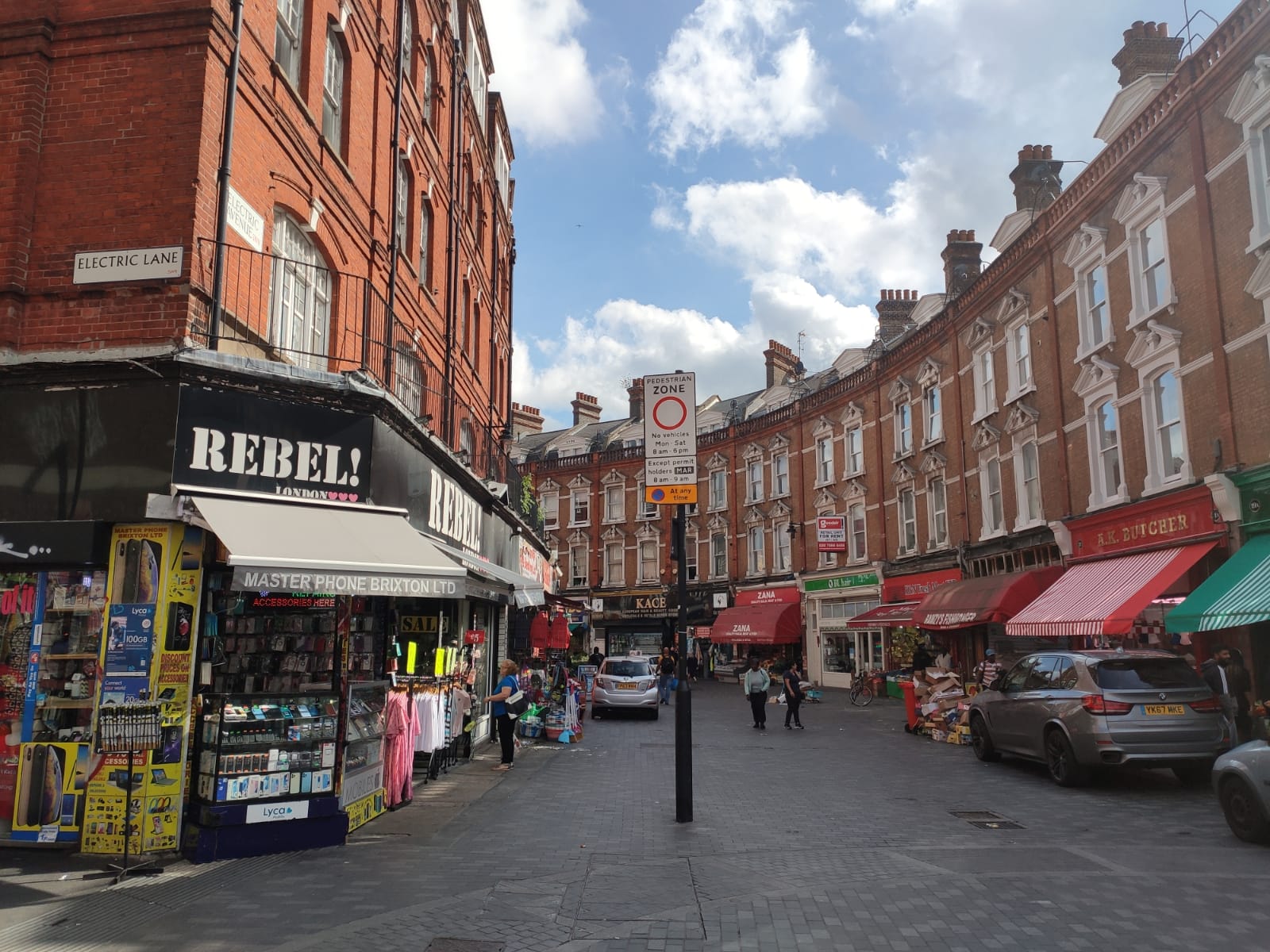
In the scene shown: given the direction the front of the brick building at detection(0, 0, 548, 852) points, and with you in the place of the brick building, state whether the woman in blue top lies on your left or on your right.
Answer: on your left

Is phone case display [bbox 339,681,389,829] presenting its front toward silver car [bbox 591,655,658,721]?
no

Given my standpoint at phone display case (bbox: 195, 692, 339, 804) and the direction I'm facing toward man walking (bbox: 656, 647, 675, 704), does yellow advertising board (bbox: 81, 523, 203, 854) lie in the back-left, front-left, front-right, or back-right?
back-left

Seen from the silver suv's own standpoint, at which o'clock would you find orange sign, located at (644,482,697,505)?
The orange sign is roughly at 9 o'clock from the silver suv.

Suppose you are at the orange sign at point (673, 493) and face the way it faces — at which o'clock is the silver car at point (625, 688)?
The silver car is roughly at 6 o'clock from the orange sign.

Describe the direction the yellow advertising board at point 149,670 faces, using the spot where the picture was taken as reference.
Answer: facing the viewer

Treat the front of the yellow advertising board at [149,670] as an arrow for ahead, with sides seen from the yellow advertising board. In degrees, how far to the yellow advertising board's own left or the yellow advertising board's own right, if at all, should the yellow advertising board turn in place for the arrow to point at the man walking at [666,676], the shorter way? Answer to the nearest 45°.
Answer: approximately 135° to the yellow advertising board's own left

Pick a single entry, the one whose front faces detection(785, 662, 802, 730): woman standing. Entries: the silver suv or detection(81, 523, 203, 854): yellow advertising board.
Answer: the silver suv

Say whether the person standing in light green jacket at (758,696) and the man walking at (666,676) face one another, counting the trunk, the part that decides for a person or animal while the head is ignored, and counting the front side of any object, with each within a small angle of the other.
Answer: no

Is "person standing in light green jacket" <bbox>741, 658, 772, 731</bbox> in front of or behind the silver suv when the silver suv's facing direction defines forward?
in front

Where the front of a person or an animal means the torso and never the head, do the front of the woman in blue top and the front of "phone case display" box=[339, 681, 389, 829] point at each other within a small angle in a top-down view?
no

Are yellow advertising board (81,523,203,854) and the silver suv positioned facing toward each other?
no

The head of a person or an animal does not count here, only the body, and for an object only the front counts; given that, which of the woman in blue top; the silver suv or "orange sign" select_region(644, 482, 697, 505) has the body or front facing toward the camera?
the orange sign

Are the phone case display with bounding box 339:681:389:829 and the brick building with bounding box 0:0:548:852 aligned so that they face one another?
no

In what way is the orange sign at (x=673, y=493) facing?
toward the camera

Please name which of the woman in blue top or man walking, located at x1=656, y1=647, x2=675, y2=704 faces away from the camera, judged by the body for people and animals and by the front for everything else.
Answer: the man walking

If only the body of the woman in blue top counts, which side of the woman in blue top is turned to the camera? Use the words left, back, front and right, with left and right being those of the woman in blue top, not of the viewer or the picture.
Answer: left
